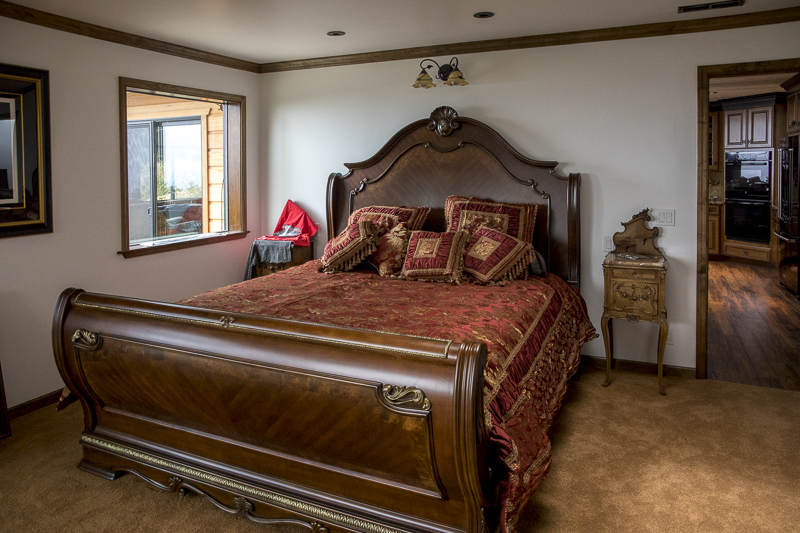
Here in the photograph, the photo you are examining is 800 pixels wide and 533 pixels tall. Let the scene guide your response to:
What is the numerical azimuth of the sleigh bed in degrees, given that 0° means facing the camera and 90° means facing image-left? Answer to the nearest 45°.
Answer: approximately 45°

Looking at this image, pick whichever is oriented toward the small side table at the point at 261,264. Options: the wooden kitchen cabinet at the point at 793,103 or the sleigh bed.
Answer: the wooden kitchen cabinet

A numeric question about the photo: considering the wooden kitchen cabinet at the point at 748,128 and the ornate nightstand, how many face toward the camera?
2

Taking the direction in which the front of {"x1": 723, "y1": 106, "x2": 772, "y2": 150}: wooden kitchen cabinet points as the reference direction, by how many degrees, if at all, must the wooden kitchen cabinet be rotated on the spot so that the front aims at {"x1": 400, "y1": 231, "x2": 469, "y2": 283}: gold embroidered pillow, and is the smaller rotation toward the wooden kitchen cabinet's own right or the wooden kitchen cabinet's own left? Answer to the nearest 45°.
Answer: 0° — it already faces it

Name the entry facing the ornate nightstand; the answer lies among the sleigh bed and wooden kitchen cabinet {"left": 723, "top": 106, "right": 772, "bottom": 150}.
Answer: the wooden kitchen cabinet

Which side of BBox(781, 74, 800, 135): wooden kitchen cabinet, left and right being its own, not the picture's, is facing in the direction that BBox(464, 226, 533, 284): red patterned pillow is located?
front

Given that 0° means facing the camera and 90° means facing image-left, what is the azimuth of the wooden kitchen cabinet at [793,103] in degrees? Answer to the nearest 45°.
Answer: approximately 45°

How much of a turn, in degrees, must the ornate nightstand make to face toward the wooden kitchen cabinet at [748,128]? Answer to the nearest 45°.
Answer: approximately 180°

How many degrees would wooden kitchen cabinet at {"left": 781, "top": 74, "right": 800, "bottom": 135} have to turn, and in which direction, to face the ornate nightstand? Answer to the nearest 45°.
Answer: approximately 45° to its left

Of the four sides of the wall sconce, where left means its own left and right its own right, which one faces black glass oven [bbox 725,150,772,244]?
back
